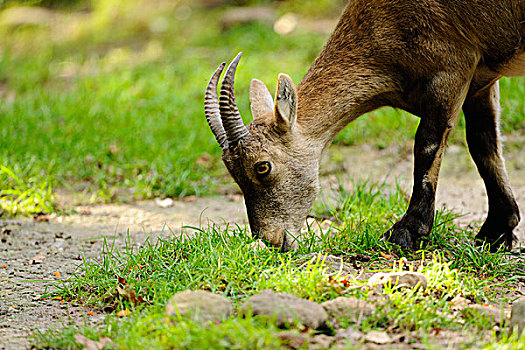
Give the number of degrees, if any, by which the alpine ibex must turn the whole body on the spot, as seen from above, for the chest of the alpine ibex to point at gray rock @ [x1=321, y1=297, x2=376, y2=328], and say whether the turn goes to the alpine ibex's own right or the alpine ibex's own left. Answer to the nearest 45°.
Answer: approximately 90° to the alpine ibex's own left

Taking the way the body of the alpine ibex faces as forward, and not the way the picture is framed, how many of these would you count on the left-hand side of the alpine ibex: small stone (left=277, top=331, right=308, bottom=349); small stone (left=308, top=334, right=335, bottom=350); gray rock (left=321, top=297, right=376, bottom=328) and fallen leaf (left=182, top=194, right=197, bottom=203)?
3

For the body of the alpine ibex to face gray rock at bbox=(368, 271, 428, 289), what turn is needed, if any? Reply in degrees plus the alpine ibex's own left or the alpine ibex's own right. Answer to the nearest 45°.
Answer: approximately 90° to the alpine ibex's own left

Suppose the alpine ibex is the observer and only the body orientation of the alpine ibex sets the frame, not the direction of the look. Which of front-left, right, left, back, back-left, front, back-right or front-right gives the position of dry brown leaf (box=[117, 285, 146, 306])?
front-left

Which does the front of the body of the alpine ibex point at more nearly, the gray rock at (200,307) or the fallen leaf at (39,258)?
the fallen leaf

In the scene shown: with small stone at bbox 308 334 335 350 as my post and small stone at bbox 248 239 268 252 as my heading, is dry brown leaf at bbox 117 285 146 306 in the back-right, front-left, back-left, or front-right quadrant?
front-left

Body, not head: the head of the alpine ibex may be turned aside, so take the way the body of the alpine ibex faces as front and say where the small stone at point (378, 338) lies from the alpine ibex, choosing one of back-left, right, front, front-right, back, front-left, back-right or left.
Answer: left

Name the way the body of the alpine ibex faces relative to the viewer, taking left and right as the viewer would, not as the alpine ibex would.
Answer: facing to the left of the viewer

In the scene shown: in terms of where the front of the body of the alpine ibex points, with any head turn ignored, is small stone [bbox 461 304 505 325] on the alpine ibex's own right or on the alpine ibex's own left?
on the alpine ibex's own left

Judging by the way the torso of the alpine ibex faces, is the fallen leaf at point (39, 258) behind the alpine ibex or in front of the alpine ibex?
in front

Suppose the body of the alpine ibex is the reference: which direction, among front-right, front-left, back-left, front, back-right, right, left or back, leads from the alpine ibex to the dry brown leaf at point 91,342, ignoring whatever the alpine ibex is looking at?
front-left

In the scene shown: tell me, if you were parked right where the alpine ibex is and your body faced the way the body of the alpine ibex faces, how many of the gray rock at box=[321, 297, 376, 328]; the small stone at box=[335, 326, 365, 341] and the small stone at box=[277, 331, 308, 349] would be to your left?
3

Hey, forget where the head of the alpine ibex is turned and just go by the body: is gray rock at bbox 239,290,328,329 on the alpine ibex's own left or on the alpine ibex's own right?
on the alpine ibex's own left
